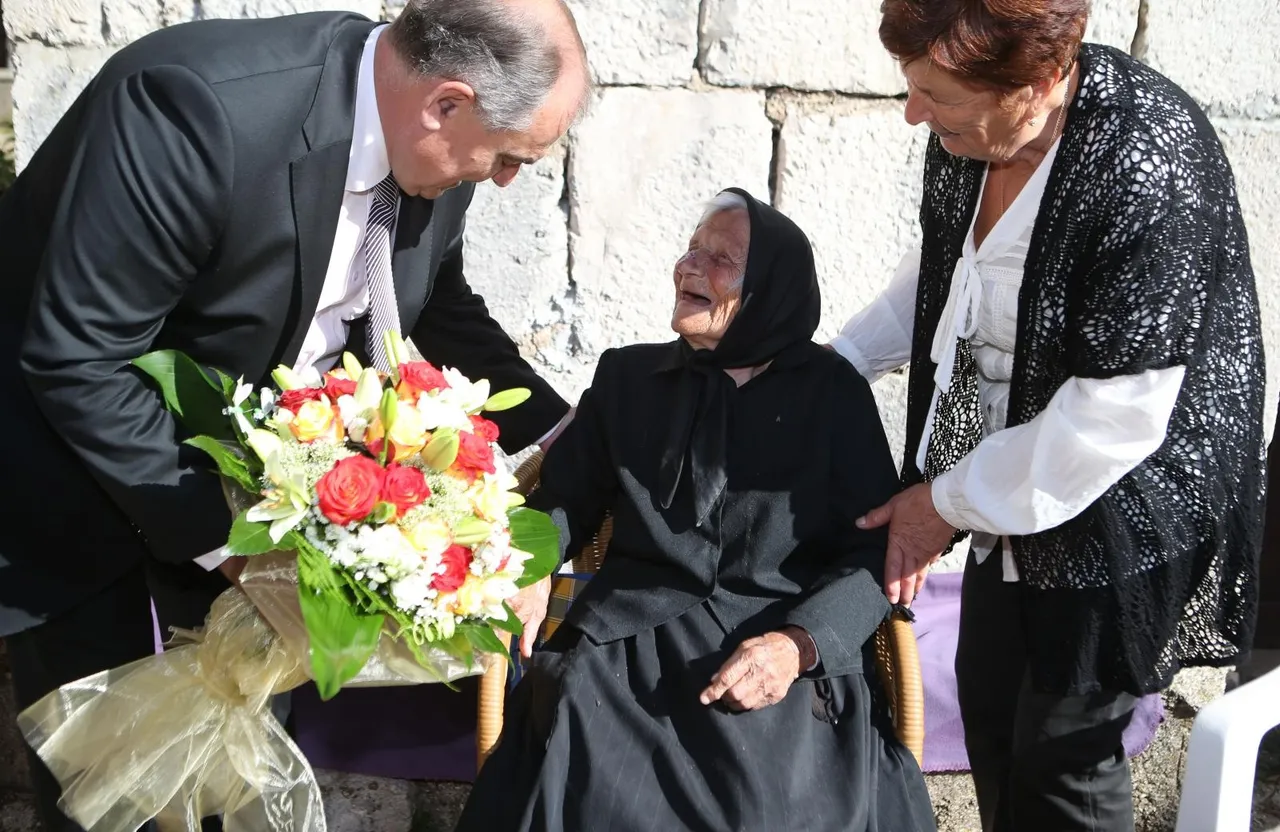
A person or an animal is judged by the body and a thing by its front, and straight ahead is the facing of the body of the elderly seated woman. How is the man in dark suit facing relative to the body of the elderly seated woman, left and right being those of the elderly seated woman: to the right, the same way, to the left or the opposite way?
to the left

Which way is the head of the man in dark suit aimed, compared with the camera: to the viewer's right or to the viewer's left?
to the viewer's right

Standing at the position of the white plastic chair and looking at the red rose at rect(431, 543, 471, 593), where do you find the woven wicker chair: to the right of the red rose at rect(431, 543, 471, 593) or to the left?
right

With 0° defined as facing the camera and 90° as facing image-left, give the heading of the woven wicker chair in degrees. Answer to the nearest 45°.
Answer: approximately 0°

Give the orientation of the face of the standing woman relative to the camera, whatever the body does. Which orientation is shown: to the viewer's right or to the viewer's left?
to the viewer's left

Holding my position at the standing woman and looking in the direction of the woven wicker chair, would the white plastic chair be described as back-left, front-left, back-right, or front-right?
back-left

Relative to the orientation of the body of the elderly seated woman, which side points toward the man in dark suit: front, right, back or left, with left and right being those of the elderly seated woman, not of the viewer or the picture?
right
